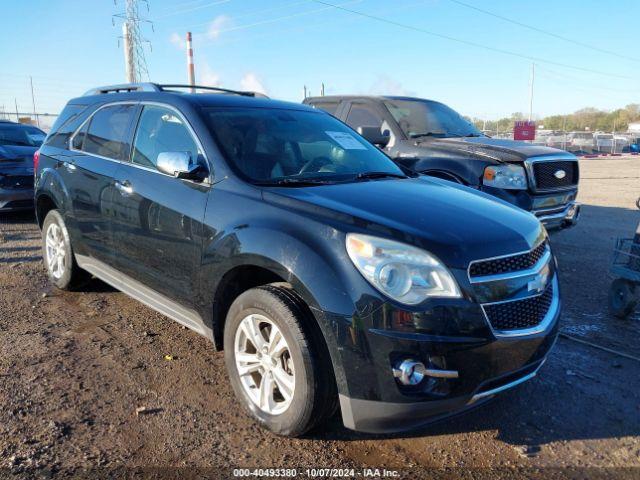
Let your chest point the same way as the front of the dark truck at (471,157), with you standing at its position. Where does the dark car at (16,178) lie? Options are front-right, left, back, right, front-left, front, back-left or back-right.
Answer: back-right

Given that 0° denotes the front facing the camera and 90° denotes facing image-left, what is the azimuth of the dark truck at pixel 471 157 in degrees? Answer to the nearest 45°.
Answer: approximately 315°

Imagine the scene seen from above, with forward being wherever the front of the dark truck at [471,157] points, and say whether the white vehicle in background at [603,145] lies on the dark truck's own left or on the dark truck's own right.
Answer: on the dark truck's own left

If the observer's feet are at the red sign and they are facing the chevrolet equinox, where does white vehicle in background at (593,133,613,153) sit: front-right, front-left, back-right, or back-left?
back-left

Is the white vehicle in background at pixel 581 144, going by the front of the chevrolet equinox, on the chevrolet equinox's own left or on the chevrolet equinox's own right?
on the chevrolet equinox's own left

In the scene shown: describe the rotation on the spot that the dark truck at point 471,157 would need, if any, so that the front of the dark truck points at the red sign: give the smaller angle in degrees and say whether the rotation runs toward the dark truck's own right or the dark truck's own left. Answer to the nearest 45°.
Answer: approximately 135° to the dark truck's own left

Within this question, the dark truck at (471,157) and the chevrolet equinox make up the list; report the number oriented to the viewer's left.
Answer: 0

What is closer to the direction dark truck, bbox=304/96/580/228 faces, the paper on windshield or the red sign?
the paper on windshield

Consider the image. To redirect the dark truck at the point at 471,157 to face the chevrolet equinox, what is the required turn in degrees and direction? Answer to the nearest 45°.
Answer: approximately 45° to its right

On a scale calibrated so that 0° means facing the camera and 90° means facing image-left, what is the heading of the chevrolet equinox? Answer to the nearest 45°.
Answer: approximately 315°

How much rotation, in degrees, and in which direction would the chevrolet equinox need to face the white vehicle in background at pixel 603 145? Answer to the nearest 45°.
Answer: approximately 90° to its left

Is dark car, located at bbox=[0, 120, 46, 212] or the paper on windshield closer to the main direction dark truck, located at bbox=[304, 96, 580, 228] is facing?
the paper on windshield
